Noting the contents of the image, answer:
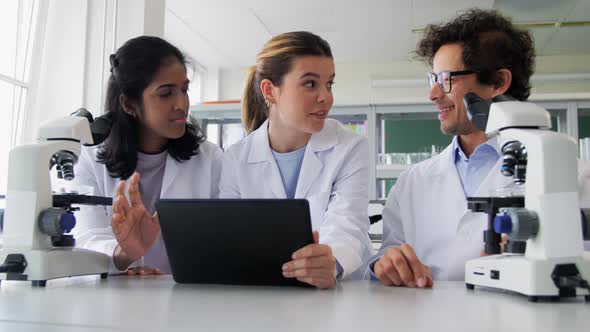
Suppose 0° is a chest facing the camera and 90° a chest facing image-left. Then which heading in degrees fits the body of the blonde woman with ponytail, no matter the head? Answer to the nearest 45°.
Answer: approximately 0°

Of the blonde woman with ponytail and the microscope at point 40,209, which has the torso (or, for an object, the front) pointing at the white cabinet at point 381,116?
the microscope

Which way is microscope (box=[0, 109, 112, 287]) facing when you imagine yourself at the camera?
facing away from the viewer and to the right of the viewer

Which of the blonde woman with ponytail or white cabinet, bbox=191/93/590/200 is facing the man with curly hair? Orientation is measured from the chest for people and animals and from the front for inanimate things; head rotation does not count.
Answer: the white cabinet

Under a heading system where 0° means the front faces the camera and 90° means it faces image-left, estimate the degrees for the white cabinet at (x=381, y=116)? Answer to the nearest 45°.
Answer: approximately 0°

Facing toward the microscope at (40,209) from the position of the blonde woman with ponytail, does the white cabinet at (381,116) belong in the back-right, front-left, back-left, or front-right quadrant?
back-right

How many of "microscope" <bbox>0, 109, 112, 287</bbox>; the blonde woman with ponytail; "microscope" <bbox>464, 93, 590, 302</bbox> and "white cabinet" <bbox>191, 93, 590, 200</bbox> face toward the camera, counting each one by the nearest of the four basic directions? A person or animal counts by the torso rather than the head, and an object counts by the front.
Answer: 2

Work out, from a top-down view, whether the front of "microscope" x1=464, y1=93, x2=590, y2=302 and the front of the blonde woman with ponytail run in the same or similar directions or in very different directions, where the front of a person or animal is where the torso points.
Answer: very different directions

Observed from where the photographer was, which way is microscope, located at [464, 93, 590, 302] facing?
facing away from the viewer and to the left of the viewer
